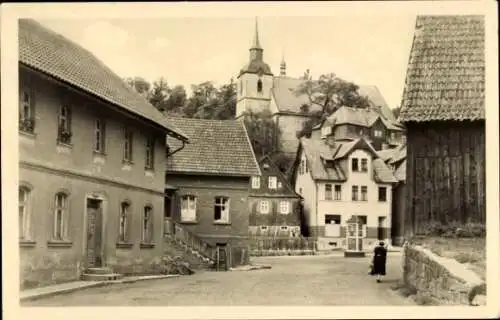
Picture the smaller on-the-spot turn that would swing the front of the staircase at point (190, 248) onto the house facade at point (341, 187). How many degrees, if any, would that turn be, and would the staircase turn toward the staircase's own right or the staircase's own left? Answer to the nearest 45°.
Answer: approximately 45° to the staircase's own left

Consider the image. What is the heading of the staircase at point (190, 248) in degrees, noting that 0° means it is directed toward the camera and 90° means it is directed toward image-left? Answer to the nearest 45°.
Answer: approximately 270°
